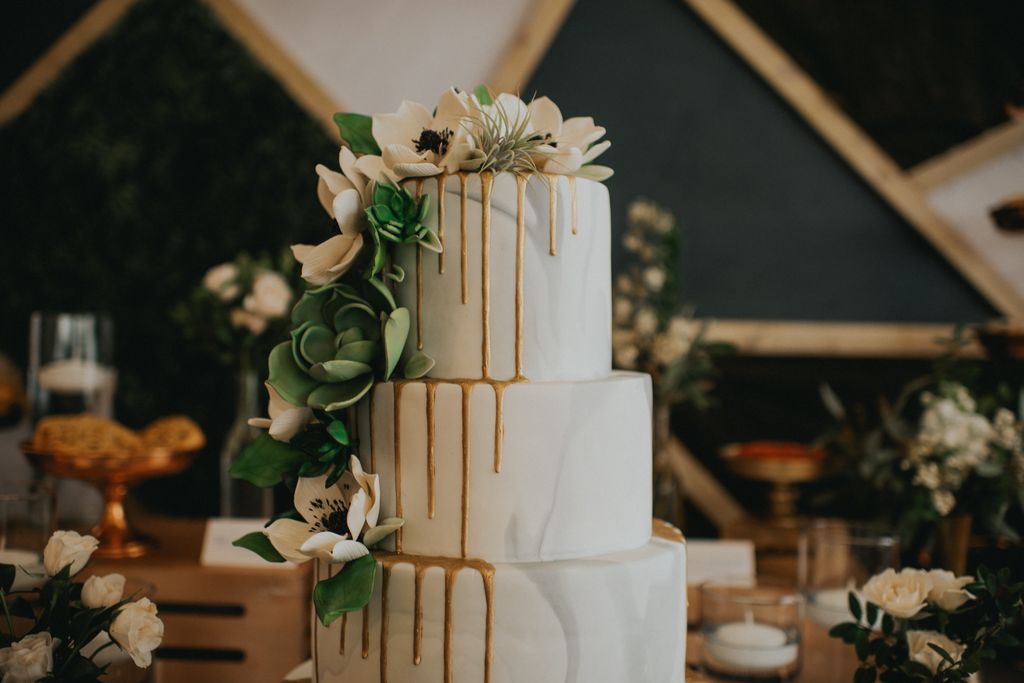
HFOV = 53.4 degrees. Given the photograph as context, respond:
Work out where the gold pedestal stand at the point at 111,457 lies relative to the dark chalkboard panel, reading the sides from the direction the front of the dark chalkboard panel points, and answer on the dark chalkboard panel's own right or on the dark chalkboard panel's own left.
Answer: on the dark chalkboard panel's own right

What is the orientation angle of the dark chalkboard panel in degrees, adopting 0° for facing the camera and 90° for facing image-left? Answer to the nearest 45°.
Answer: approximately 0°

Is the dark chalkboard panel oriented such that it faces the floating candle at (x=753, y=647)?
yes

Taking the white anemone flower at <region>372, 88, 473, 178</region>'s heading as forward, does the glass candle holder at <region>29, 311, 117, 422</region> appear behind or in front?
behind

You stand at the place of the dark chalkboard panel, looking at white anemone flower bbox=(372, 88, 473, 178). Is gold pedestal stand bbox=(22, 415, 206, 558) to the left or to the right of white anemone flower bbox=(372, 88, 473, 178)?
right

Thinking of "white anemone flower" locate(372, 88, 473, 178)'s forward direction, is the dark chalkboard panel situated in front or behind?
behind

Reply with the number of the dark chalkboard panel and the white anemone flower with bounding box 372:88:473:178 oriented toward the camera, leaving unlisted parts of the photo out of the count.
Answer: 2

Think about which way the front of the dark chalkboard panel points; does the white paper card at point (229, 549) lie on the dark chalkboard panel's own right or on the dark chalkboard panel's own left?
on the dark chalkboard panel's own right
